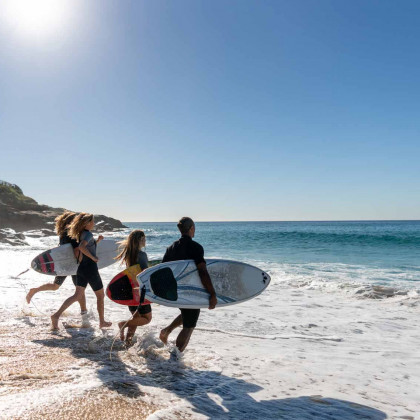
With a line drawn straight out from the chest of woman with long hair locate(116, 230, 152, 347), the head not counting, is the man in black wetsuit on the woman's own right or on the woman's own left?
on the woman's own right

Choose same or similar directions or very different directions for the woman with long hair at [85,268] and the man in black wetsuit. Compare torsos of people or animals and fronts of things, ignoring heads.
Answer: same or similar directions

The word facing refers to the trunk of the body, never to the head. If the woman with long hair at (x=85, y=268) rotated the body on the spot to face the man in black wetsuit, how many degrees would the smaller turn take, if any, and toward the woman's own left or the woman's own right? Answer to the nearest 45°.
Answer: approximately 45° to the woman's own right

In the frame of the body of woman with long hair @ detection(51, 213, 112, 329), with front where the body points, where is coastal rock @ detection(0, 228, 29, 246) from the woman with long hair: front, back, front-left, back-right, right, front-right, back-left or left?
left

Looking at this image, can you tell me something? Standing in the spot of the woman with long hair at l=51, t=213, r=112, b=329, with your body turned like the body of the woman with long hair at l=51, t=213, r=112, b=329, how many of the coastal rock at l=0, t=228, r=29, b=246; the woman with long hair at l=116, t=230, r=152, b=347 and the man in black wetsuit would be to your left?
1

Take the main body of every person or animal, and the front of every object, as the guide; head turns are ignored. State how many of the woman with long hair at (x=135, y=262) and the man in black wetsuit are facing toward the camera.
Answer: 0

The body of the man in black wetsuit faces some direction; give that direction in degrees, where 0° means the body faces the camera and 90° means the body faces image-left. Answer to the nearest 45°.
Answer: approximately 225°

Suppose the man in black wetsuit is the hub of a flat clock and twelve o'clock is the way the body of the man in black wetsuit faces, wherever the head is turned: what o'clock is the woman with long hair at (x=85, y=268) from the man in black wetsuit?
The woman with long hair is roughly at 9 o'clock from the man in black wetsuit.

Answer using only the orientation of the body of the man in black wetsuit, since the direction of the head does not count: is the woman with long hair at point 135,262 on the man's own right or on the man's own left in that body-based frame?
on the man's own left

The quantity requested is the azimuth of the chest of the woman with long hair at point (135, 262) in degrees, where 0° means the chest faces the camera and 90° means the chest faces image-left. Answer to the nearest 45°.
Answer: approximately 225°

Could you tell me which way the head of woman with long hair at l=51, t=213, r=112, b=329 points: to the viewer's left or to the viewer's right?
to the viewer's right

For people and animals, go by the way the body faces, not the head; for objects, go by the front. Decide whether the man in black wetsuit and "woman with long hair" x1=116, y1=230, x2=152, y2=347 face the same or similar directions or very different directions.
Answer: same or similar directions

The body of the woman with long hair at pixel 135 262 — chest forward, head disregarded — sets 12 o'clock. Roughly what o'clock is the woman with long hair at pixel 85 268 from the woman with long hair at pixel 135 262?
the woman with long hair at pixel 85 268 is roughly at 9 o'clock from the woman with long hair at pixel 135 262.

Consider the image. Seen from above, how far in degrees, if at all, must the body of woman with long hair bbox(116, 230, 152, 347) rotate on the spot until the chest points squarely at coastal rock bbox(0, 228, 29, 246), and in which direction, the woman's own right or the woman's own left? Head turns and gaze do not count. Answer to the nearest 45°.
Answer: approximately 45° to the woman's own left
